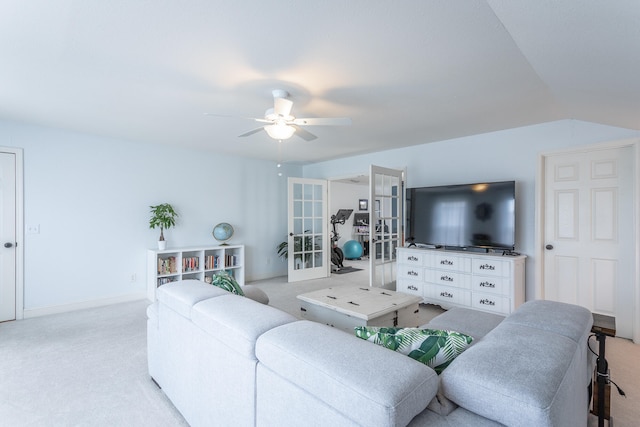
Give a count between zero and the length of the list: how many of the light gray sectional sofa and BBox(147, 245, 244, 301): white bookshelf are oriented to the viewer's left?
0

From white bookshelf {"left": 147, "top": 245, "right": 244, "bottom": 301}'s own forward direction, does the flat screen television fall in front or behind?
in front

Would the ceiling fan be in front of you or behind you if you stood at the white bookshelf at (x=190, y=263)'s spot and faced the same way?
in front

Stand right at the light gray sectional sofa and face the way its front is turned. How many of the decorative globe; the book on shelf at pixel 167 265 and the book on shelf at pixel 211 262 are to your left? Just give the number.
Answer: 3

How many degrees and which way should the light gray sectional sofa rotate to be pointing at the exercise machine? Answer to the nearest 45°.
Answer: approximately 45° to its left

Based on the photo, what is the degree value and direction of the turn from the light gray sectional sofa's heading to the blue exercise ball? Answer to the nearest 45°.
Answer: approximately 45° to its left

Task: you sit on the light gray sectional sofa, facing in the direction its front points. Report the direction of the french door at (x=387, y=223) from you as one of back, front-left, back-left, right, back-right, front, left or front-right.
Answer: front-left

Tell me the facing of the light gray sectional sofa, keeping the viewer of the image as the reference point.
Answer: facing away from the viewer and to the right of the viewer

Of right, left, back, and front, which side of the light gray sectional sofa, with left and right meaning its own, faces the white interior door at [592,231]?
front

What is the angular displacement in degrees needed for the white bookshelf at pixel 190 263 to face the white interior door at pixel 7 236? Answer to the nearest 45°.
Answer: approximately 135° to its right
